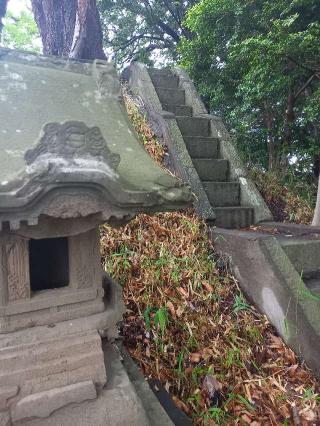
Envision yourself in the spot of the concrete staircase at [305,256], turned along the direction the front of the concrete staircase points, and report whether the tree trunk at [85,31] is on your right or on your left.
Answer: on your right

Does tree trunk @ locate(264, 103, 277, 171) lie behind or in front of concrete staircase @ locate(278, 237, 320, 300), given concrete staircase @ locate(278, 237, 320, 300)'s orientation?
behind

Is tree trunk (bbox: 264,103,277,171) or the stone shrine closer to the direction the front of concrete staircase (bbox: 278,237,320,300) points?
the stone shrine

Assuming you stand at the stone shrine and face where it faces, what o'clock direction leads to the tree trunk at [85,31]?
The tree trunk is roughly at 6 o'clock from the stone shrine.

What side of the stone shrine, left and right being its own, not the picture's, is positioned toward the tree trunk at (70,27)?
back

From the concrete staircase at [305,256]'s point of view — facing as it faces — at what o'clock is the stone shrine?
The stone shrine is roughly at 1 o'clock from the concrete staircase.

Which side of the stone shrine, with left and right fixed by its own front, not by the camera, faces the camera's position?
front

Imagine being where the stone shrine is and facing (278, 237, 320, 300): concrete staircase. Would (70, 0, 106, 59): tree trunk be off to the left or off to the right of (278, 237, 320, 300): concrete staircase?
left

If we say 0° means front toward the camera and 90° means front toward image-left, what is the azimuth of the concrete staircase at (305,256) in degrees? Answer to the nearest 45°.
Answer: approximately 0°

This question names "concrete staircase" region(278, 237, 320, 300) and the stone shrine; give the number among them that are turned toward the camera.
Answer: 2

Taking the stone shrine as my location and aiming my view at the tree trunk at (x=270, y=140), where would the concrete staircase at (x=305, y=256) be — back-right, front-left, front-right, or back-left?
front-right
